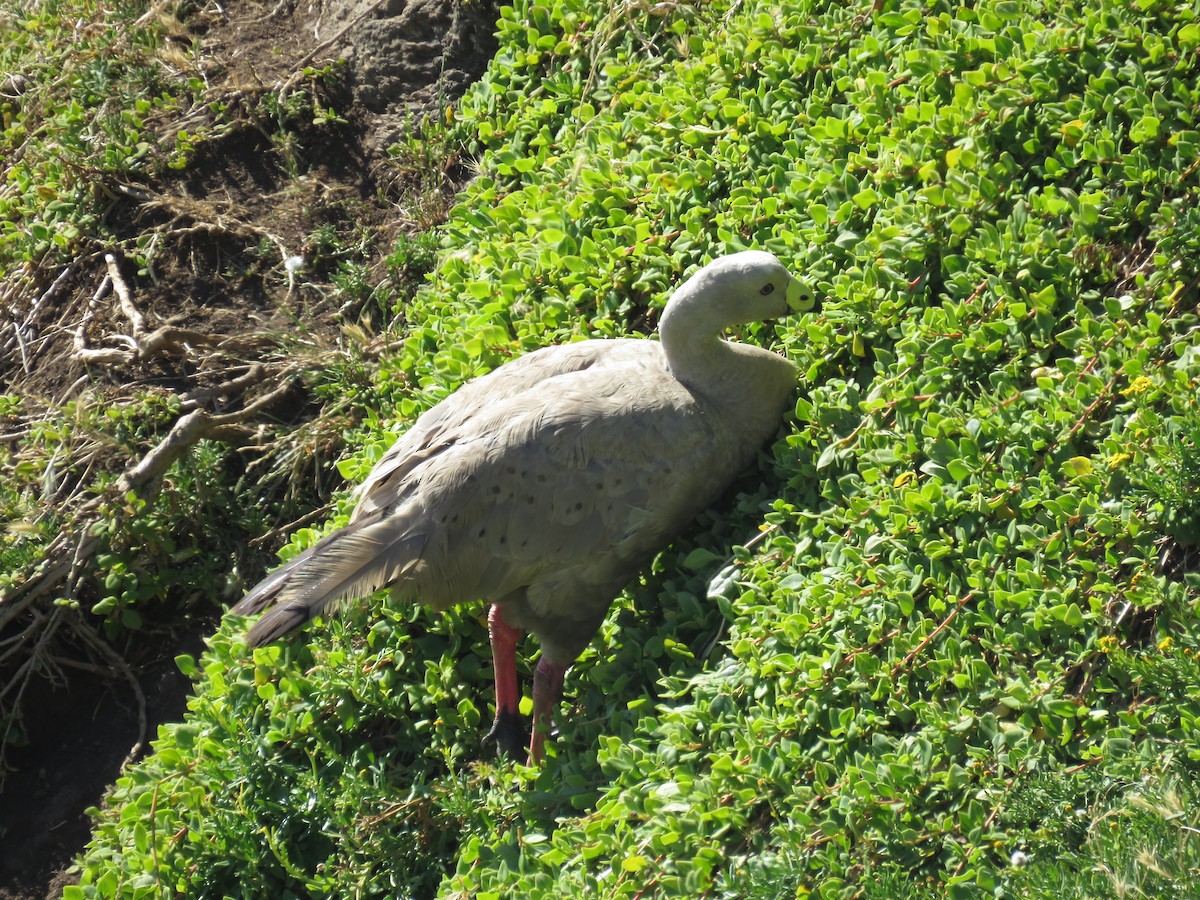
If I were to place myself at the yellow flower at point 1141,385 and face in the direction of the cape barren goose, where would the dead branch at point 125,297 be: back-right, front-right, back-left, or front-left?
front-right

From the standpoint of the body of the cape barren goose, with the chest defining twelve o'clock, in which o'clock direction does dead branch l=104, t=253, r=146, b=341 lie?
The dead branch is roughly at 8 o'clock from the cape barren goose.

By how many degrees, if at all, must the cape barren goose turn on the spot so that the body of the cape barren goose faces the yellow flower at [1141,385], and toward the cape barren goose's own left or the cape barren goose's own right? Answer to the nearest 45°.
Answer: approximately 45° to the cape barren goose's own right

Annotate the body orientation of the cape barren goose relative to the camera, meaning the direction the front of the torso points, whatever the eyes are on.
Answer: to the viewer's right

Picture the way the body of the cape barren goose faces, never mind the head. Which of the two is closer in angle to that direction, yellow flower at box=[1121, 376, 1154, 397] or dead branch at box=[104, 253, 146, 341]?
the yellow flower

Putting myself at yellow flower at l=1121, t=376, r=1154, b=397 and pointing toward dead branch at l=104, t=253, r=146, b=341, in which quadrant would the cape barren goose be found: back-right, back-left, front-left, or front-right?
front-left

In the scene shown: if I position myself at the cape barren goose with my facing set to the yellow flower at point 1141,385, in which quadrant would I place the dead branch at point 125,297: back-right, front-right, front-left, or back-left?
back-left
